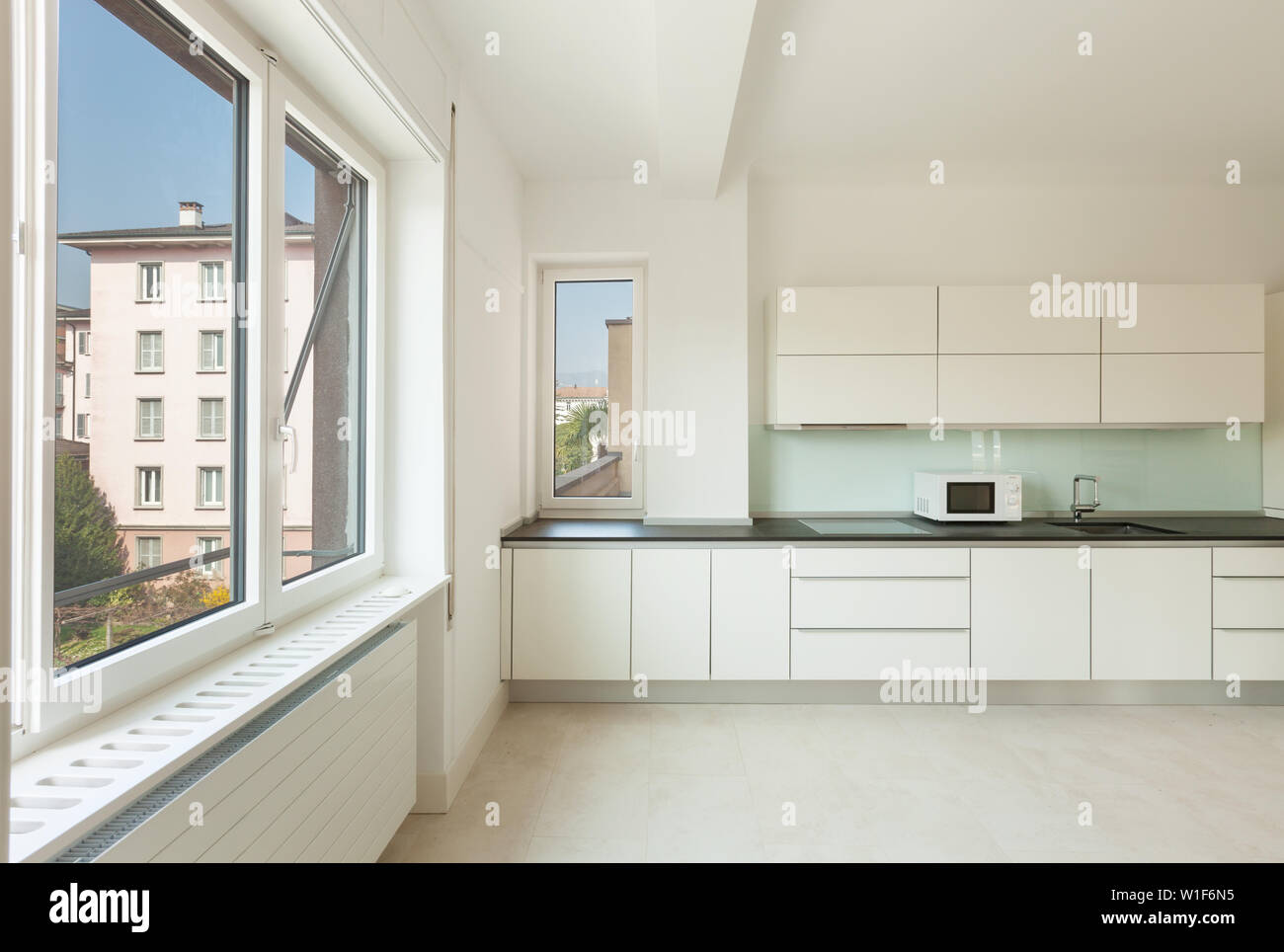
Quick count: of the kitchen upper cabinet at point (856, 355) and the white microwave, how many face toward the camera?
2

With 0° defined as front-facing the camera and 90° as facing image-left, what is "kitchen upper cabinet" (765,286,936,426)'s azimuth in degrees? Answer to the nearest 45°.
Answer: approximately 0°

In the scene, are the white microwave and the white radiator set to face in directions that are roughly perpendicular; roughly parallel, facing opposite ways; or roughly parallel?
roughly perpendicular

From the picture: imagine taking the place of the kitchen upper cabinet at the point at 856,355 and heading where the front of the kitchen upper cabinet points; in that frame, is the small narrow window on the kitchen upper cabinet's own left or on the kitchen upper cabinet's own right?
on the kitchen upper cabinet's own right

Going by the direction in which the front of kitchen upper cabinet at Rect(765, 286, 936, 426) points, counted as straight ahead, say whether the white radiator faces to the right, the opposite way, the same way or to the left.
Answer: to the left
